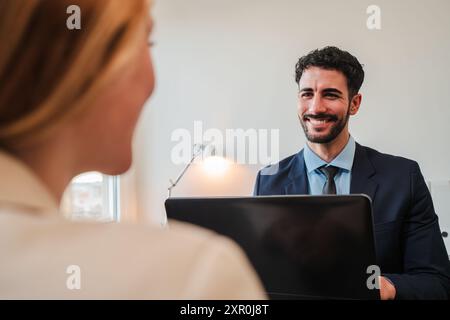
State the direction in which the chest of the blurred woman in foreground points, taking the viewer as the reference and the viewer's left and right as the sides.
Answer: facing away from the viewer and to the right of the viewer

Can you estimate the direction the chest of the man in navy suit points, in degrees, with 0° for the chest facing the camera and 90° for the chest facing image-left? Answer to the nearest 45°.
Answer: approximately 45°

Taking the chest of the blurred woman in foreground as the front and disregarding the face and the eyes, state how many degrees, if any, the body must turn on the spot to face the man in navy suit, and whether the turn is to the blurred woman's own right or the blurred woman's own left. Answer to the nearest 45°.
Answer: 0° — they already face them

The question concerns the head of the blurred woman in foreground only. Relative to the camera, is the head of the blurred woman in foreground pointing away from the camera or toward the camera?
away from the camera

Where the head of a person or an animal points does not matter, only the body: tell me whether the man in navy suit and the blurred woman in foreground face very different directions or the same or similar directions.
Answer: very different directions
